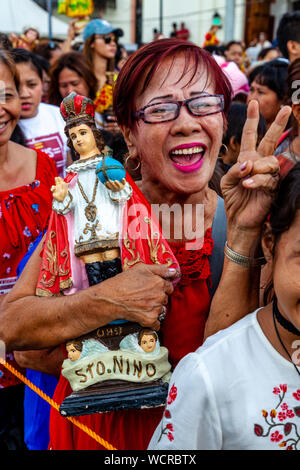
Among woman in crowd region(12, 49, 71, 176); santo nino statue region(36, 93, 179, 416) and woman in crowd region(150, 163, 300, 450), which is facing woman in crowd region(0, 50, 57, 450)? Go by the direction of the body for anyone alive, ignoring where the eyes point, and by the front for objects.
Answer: woman in crowd region(12, 49, 71, 176)

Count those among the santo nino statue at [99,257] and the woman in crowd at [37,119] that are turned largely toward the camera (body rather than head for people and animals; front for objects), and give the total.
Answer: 2

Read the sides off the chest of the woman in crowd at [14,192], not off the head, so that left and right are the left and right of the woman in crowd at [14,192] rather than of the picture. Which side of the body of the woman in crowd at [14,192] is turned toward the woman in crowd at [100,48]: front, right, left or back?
back

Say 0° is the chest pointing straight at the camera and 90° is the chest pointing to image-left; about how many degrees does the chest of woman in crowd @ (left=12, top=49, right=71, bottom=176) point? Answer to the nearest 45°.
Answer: approximately 0°

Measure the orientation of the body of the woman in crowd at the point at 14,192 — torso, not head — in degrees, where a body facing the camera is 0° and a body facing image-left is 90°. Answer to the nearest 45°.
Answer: approximately 0°

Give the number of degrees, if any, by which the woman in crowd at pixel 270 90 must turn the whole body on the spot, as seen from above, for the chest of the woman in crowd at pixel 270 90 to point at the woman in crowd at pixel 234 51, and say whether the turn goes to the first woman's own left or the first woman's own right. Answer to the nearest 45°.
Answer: approximately 135° to the first woman's own right

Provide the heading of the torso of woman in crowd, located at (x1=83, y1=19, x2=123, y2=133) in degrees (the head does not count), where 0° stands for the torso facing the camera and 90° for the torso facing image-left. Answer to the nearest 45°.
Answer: approximately 315°
